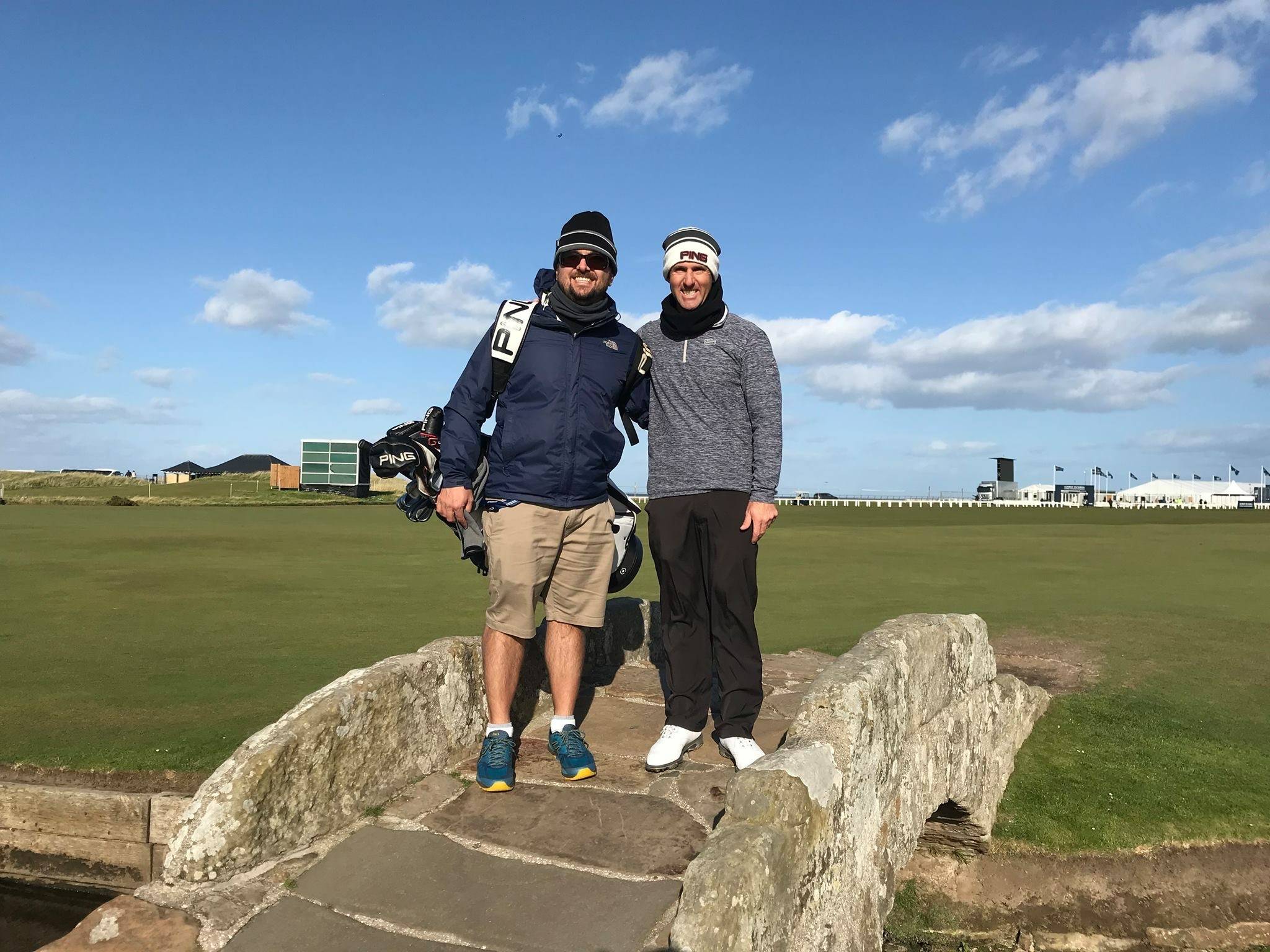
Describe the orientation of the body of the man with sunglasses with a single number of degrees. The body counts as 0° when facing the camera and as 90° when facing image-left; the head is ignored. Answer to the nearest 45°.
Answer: approximately 0°

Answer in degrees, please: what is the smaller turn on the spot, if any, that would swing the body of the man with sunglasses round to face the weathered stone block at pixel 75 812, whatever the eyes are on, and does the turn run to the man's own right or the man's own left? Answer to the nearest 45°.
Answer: approximately 135° to the man's own right

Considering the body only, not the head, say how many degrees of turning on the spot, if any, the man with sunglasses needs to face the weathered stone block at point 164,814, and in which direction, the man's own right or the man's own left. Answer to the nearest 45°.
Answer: approximately 135° to the man's own right

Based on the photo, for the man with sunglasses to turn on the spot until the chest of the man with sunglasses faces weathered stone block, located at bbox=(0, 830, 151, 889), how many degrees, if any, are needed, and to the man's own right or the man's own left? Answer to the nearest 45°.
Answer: approximately 135° to the man's own right
